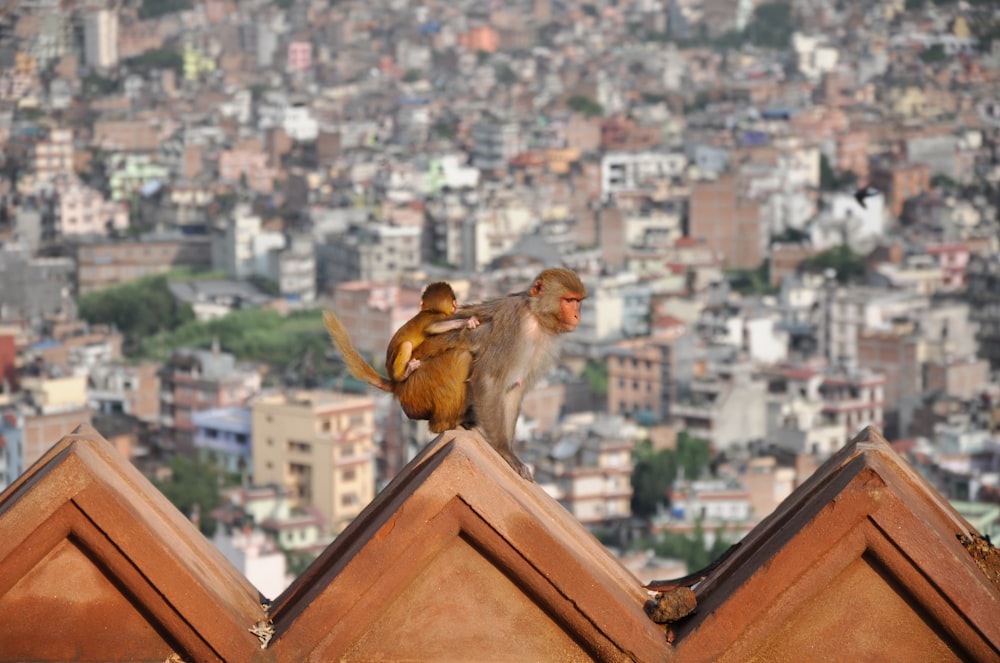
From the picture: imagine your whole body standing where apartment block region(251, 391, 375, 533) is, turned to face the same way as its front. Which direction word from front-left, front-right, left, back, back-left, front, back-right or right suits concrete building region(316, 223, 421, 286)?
back-left

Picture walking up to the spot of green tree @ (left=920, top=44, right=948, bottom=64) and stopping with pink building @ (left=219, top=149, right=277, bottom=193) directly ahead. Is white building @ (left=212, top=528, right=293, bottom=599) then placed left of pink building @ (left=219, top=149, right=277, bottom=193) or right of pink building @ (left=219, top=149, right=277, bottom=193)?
left

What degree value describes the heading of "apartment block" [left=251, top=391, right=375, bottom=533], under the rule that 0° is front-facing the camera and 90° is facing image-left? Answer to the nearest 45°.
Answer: approximately 315°

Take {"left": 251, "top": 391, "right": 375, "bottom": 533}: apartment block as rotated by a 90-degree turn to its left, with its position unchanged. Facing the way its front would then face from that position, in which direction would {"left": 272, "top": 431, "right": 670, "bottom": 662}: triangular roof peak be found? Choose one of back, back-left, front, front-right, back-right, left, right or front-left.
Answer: back-right

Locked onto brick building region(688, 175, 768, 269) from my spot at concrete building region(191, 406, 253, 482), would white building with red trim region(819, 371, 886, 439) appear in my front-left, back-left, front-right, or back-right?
front-right

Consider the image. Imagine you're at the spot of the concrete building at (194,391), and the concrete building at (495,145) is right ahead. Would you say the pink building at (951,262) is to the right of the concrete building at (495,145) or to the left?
right

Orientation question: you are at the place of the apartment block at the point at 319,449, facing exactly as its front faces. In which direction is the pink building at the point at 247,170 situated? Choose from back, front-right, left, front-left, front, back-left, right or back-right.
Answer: back-left

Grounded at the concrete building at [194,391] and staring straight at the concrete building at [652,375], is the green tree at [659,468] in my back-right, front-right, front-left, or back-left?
front-right

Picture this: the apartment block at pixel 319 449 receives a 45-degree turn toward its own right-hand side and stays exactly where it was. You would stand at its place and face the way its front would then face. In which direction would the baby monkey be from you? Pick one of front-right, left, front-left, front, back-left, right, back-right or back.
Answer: front

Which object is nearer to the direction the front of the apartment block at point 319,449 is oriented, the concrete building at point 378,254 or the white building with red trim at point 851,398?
the white building with red trim

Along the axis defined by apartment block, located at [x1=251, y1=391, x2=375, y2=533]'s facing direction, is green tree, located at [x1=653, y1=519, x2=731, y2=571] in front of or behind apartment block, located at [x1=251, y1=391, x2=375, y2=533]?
in front

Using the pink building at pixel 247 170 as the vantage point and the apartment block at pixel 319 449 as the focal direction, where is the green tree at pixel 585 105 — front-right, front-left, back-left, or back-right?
back-left

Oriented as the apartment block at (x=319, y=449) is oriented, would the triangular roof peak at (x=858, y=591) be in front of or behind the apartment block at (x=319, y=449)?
in front

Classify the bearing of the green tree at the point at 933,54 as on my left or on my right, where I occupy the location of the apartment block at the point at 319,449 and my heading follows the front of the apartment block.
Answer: on my left

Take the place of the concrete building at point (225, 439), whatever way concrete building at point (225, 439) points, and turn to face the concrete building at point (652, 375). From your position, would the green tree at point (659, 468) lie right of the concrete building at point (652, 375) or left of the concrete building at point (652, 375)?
right
